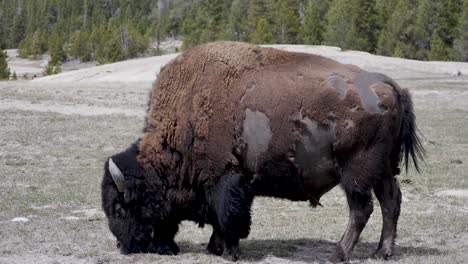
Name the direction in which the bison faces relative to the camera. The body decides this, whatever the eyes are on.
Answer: to the viewer's left
